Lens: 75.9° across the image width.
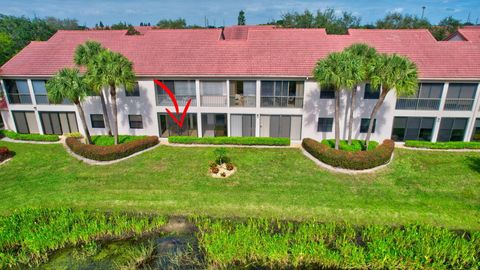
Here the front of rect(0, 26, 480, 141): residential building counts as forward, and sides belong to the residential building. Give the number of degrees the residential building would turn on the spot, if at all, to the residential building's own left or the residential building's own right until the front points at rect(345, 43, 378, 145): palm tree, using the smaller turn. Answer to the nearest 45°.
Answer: approximately 45° to the residential building's own left

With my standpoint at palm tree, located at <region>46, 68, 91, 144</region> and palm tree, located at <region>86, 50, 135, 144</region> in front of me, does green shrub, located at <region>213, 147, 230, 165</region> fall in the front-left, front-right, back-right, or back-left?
front-right

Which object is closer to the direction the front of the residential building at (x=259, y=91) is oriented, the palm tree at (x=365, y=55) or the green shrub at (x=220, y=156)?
the green shrub

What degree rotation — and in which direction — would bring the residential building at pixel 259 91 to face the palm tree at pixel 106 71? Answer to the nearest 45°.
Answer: approximately 90° to its right

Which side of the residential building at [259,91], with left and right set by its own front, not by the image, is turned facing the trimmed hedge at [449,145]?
left

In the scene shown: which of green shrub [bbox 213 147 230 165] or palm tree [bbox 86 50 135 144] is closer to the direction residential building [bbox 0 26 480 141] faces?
the green shrub

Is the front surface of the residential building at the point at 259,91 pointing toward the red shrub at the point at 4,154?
no

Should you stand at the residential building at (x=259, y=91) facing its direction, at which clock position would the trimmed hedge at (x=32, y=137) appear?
The trimmed hedge is roughly at 3 o'clock from the residential building.

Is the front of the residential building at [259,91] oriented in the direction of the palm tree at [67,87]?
no

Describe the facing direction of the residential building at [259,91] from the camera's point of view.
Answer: facing the viewer

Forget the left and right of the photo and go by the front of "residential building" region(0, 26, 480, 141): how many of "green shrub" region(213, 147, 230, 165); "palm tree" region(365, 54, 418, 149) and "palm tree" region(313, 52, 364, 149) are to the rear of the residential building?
0
